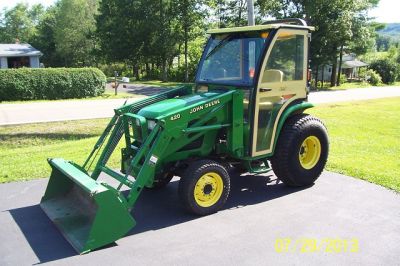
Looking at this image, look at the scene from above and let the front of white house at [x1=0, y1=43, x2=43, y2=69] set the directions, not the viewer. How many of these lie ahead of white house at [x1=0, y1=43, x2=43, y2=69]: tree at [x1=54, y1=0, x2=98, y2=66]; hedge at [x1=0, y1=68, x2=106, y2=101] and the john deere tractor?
2

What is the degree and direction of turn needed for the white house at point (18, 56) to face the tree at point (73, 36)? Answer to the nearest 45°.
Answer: approximately 135° to its left

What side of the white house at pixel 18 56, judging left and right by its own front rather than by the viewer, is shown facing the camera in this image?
front

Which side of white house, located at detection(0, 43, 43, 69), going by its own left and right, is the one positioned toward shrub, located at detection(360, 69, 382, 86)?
left

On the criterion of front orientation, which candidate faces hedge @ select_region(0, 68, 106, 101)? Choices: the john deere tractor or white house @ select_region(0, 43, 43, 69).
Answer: the white house

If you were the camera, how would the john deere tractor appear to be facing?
facing the viewer and to the left of the viewer

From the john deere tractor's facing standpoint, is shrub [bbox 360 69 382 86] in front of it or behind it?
behind

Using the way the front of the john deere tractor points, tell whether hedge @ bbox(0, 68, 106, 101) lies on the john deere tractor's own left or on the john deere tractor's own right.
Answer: on the john deere tractor's own right

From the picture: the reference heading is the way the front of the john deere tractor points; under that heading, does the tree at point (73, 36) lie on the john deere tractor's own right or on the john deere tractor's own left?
on the john deere tractor's own right

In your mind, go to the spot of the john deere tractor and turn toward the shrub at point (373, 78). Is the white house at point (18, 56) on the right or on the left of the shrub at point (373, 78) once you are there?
left

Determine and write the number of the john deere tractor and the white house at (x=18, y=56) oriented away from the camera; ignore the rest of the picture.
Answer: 0

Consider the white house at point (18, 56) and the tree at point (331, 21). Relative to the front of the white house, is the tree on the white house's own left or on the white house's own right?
on the white house's own left

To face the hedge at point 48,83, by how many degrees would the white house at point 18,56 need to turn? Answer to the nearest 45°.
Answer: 0° — it already faces it
